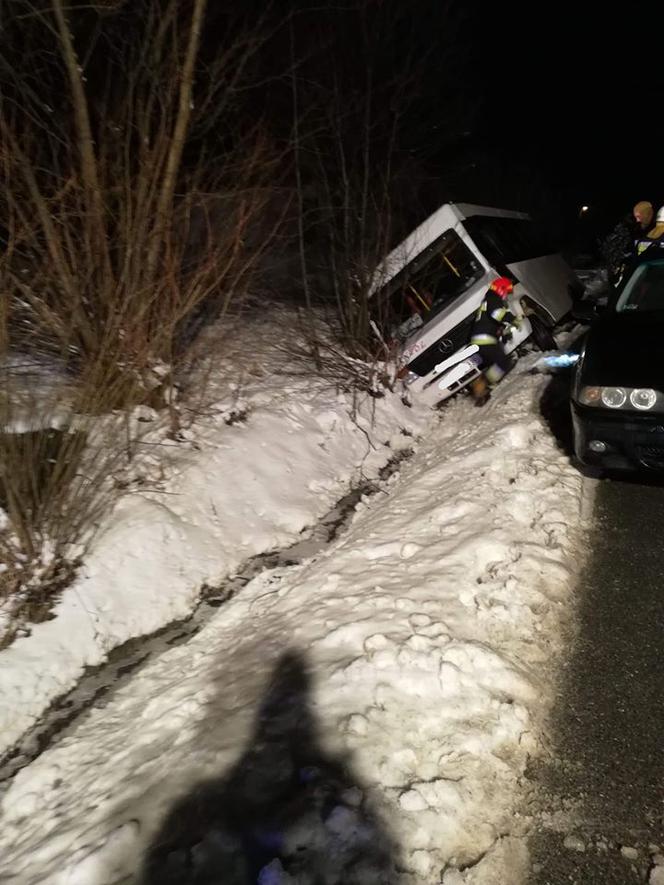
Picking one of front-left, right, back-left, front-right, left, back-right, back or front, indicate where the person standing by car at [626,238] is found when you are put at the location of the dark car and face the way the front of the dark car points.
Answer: back

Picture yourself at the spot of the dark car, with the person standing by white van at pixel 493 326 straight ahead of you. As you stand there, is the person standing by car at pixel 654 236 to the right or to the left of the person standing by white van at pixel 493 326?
right

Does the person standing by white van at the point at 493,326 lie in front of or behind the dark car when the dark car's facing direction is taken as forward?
behind

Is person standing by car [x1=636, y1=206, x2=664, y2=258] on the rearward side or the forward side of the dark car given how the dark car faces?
on the rearward side

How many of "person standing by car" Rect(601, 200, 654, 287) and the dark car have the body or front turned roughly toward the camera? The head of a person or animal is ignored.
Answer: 1

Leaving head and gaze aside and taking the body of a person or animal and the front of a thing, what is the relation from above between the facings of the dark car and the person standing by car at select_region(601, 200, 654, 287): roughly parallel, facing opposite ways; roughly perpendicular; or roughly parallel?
roughly perpendicular

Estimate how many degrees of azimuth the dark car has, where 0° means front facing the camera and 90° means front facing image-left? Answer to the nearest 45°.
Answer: approximately 0°
